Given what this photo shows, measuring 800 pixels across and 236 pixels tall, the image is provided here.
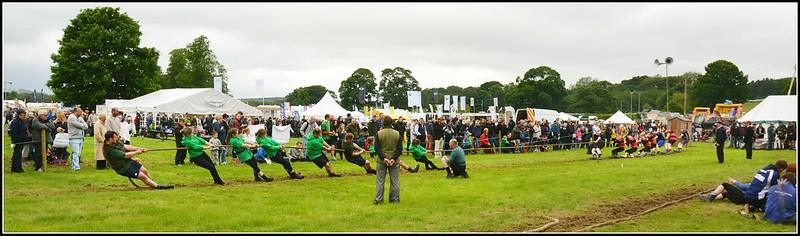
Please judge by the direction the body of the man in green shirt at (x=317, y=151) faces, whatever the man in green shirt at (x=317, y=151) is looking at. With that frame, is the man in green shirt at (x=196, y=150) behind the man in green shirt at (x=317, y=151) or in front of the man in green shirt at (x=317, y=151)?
behind

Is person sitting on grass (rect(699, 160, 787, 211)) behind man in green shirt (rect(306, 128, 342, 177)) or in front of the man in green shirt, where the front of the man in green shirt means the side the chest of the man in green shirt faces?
in front

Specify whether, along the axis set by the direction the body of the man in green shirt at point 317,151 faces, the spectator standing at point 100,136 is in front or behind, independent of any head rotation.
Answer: behind

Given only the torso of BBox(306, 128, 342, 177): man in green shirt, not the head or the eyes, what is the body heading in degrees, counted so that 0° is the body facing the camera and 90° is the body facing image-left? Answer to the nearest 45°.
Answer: approximately 270°

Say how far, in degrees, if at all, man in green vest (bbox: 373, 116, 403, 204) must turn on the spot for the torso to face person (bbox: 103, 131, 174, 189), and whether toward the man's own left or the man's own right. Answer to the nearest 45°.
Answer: approximately 90° to the man's own left

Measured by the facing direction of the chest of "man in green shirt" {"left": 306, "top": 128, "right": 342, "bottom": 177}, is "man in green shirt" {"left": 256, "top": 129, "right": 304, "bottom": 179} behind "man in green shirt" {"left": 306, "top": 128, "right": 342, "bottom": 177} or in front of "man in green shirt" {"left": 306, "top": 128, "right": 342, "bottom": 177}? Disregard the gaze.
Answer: behind

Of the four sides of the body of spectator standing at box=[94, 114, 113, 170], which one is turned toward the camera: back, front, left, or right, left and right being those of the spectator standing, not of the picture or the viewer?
right

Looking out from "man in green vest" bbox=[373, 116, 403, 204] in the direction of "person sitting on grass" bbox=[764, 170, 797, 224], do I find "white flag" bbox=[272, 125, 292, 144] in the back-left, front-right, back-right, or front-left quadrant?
back-left

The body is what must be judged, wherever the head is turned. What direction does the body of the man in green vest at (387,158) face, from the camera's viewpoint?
away from the camera

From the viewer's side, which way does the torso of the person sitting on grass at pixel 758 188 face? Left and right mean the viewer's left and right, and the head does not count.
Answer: facing to the left of the viewer
